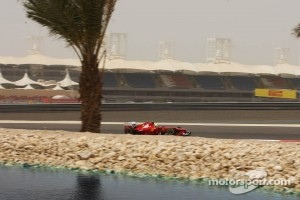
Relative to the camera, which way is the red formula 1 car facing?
to the viewer's right
